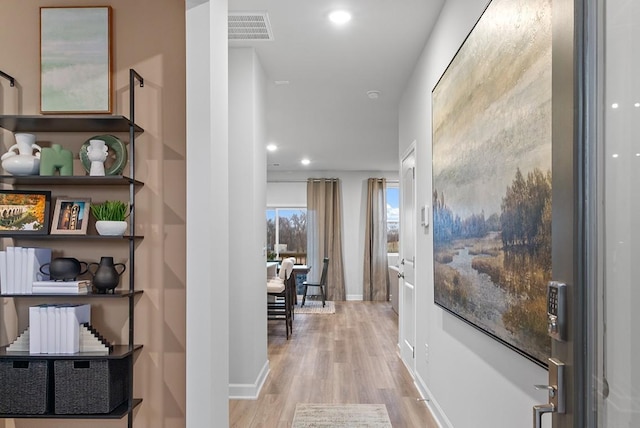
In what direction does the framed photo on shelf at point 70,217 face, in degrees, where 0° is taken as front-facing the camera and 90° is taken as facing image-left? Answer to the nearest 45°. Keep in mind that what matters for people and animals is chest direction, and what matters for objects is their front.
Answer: approximately 0°

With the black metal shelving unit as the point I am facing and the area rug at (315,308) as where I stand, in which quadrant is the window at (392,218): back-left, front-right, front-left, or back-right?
back-left
